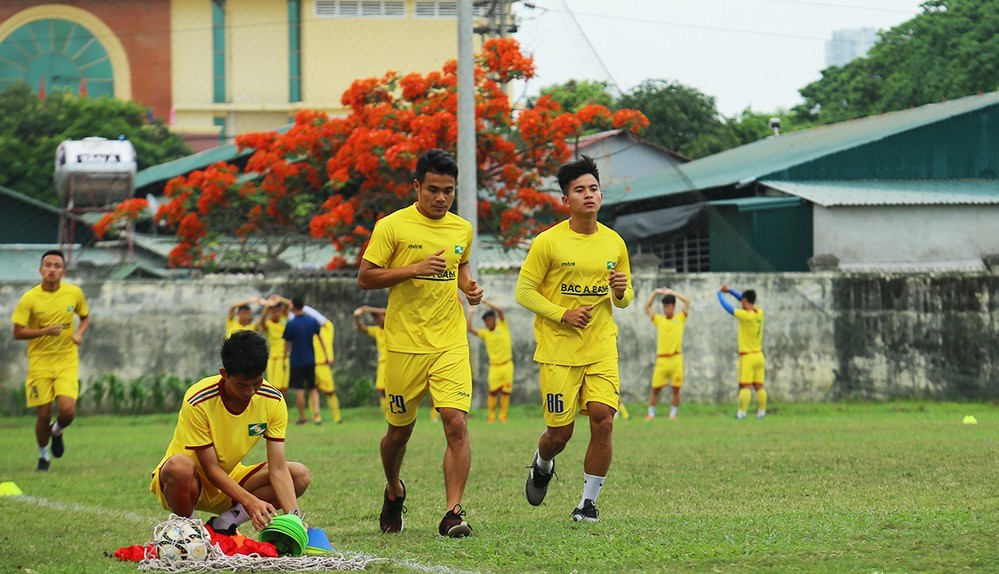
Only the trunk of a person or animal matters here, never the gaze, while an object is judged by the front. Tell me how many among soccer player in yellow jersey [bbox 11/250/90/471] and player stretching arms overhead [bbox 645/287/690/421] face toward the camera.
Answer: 2

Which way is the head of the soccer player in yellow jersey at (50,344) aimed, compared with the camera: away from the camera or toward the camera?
toward the camera

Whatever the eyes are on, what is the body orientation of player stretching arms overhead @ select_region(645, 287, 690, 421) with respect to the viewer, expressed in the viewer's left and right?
facing the viewer

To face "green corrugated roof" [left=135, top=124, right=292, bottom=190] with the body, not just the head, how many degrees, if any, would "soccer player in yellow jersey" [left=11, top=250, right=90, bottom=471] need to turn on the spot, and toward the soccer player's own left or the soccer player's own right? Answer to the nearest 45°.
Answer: approximately 180°

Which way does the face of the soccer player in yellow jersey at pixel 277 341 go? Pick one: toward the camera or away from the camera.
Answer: toward the camera

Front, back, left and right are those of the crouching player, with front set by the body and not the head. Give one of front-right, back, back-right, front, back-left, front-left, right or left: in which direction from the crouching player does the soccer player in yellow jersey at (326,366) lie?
back-left

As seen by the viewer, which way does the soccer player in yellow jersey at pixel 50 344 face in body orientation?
toward the camera

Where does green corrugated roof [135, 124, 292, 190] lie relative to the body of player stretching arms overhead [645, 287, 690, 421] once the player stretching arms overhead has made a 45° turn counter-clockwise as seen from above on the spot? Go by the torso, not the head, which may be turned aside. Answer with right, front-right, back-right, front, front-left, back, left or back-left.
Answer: back

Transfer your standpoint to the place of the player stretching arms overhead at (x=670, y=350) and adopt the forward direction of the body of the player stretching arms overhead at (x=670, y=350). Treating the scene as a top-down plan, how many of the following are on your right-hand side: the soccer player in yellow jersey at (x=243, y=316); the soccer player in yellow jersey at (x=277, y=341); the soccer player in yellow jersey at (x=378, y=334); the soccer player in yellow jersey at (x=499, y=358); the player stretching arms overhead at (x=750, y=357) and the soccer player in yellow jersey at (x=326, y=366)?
5

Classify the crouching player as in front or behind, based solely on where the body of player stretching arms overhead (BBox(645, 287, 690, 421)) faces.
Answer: in front

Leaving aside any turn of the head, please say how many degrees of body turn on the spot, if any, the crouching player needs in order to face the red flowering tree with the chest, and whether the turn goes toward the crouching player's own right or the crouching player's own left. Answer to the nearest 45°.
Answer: approximately 135° to the crouching player's own left

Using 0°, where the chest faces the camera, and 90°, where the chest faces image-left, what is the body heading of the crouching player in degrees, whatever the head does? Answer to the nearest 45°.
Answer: approximately 315°

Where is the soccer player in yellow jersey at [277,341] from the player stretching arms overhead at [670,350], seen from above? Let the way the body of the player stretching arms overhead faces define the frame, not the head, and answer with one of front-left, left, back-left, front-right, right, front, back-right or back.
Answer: right

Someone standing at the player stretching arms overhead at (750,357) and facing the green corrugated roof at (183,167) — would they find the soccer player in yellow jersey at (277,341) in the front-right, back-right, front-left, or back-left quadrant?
front-left

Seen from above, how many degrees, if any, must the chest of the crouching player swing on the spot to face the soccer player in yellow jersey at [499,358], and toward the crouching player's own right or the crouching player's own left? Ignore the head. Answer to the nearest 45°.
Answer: approximately 135° to the crouching player's own left

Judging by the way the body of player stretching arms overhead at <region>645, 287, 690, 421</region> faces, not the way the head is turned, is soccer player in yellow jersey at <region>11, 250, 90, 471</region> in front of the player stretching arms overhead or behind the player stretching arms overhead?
in front

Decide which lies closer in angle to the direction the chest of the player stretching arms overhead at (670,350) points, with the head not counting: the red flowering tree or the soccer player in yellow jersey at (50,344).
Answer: the soccer player in yellow jersey

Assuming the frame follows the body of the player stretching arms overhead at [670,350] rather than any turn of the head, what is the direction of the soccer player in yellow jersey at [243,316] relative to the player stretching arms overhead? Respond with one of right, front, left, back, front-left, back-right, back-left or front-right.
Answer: right
